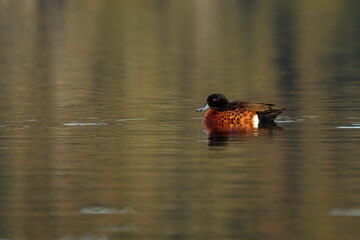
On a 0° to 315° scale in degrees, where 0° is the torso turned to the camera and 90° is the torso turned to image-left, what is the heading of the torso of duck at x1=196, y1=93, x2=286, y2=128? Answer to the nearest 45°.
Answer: approximately 90°
